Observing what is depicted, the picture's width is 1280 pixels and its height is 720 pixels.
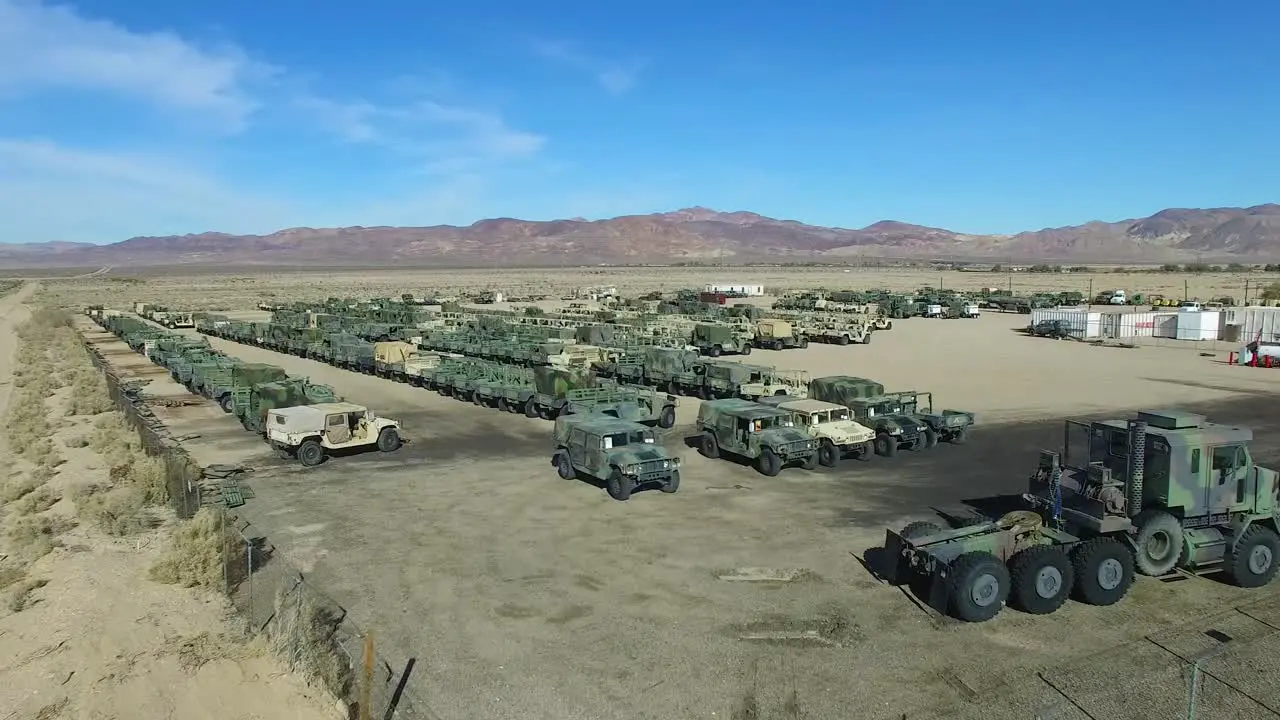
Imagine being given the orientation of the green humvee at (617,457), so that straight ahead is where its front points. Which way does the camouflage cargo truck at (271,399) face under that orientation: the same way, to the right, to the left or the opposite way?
to the left

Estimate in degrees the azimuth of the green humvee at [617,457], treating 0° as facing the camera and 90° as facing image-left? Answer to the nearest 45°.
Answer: approximately 315°

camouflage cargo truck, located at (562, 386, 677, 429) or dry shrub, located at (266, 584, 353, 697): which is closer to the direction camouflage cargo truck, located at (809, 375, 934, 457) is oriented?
the dry shrub

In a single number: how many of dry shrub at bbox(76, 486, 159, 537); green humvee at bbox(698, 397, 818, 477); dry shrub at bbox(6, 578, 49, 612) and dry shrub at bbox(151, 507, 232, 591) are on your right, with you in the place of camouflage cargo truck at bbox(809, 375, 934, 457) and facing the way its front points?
4

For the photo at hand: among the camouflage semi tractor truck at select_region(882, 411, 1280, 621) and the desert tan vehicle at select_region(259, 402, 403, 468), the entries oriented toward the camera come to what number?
0

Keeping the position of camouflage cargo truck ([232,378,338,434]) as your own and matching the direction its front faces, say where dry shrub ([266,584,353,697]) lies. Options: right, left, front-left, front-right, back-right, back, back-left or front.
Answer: back-right

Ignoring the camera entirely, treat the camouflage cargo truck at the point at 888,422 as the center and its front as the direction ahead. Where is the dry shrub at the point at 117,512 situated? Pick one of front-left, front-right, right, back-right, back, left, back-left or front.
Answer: right

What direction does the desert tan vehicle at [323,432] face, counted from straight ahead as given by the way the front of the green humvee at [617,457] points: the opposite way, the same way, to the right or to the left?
to the left

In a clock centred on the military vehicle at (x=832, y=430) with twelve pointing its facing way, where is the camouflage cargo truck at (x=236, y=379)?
The camouflage cargo truck is roughly at 5 o'clock from the military vehicle.

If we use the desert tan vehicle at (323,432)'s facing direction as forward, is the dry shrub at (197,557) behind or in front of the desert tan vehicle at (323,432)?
behind

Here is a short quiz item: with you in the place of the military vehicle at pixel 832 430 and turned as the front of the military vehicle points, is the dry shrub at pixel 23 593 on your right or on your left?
on your right

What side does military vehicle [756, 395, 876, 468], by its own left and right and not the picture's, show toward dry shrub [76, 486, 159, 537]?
right

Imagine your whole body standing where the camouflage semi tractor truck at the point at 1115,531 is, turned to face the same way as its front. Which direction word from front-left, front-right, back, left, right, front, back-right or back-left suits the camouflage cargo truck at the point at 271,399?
back-left

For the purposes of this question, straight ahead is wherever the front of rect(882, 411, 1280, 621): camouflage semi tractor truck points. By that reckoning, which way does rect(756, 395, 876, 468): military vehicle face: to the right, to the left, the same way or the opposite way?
to the right
